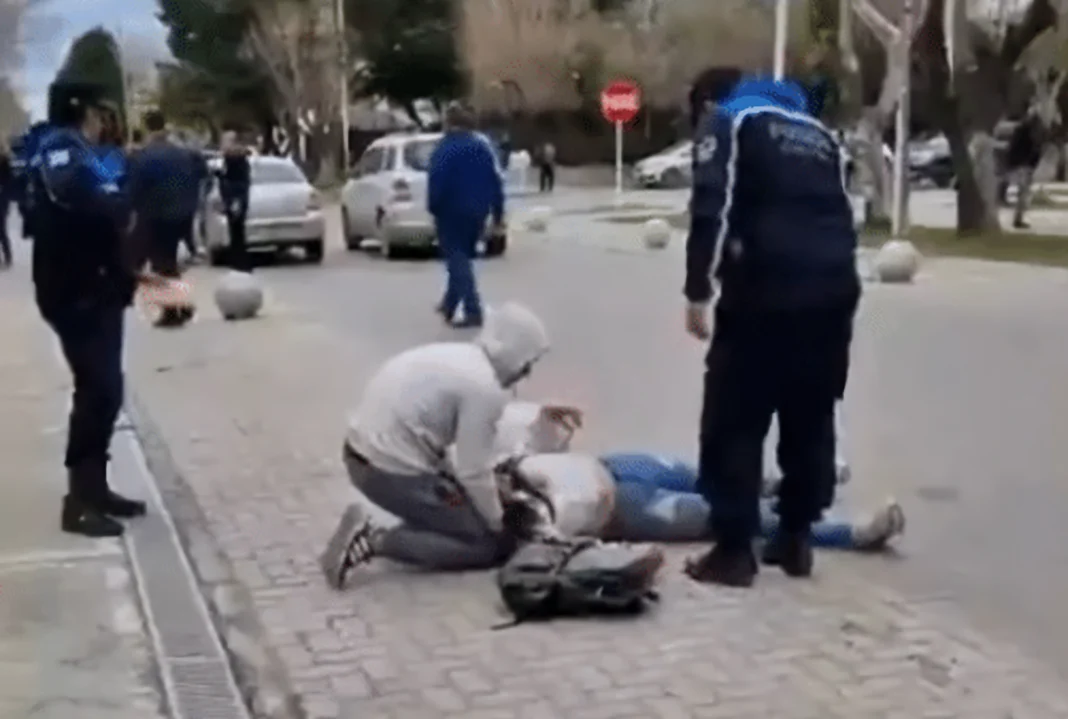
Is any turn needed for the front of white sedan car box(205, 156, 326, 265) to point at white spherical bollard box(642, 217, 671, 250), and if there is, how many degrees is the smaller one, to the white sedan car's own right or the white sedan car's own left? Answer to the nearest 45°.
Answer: approximately 90° to the white sedan car's own right

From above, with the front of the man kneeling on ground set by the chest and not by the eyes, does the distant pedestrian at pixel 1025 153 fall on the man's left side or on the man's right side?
on the man's left side

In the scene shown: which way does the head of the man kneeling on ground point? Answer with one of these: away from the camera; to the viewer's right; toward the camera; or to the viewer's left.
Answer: to the viewer's right

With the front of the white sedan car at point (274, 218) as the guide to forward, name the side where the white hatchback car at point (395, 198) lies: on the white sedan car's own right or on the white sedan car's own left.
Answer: on the white sedan car's own right

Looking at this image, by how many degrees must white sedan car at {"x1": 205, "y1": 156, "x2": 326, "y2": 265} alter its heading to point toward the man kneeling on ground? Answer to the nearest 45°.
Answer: approximately 180°

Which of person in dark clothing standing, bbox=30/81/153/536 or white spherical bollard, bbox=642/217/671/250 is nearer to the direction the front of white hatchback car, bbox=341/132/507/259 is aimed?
the white spherical bollard

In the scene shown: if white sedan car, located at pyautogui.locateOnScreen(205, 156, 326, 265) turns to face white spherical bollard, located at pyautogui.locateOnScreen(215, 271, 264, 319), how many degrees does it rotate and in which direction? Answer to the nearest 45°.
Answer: approximately 180°

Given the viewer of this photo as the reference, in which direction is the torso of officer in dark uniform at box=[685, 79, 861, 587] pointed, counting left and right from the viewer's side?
facing away from the viewer and to the left of the viewer

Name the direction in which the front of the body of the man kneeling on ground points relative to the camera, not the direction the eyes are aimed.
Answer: to the viewer's right

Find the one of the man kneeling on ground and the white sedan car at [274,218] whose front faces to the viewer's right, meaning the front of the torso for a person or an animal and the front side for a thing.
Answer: the man kneeling on ground

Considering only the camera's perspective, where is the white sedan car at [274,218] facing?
facing away from the viewer

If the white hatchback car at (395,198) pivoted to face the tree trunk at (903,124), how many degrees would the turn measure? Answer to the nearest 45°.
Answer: approximately 45° to its right

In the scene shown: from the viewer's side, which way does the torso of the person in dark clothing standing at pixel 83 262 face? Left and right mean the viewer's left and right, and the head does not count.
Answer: facing to the right of the viewer
